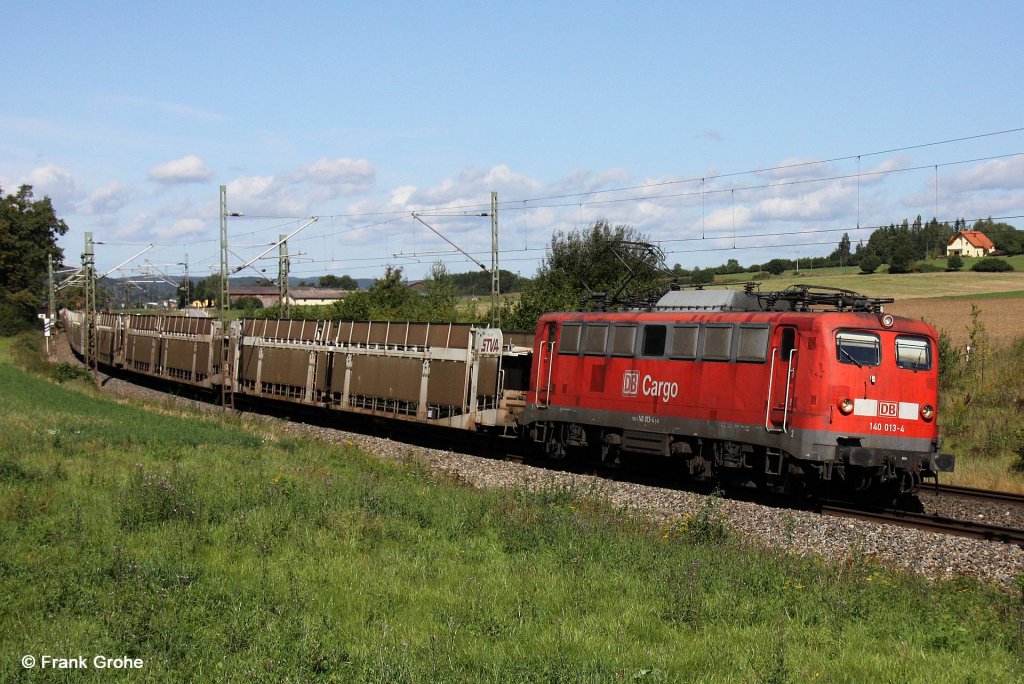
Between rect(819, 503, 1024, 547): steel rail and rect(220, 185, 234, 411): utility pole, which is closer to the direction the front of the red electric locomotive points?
the steel rail

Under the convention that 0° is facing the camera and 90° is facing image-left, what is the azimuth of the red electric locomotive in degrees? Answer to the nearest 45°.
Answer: approximately 315°

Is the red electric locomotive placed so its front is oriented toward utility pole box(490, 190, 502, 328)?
no

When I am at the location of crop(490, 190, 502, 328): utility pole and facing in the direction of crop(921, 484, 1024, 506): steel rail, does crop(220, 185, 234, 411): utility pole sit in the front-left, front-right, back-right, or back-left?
back-right

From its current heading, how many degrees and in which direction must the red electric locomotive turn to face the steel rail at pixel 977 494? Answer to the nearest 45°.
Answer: approximately 45° to its left

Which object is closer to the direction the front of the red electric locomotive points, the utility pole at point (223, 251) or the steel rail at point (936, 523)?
the steel rail

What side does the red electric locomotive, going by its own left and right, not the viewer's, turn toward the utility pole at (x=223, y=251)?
back

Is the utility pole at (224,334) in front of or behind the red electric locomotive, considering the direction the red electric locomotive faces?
behind

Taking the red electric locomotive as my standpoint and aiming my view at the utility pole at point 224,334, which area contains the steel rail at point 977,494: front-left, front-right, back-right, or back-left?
back-right

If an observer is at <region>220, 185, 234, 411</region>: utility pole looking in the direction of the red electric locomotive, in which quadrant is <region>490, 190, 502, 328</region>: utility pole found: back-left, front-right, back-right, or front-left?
front-left
